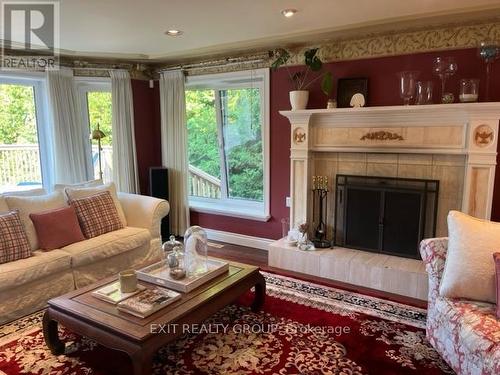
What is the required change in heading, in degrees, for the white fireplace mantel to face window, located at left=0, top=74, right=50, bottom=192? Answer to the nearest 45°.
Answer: approximately 45° to its right

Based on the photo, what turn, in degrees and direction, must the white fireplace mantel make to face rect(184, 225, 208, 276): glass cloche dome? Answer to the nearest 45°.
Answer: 0° — it already faces it

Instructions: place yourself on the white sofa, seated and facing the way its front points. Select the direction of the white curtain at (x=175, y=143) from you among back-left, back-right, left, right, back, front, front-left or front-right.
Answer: left

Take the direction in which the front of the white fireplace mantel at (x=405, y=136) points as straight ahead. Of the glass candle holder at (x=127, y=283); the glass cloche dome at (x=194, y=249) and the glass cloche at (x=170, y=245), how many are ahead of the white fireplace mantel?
3

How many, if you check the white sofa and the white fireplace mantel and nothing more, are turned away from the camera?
0

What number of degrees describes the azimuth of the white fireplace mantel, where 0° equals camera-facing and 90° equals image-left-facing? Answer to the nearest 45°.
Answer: approximately 45°

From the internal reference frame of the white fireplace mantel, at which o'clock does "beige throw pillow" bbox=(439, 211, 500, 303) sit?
The beige throw pillow is roughly at 10 o'clock from the white fireplace mantel.

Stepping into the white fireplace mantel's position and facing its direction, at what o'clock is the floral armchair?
The floral armchair is roughly at 10 o'clock from the white fireplace mantel.

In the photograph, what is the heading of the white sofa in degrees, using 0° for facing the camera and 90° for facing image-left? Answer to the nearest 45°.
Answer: approximately 315°

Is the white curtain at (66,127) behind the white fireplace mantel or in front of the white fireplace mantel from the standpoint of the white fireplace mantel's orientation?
in front

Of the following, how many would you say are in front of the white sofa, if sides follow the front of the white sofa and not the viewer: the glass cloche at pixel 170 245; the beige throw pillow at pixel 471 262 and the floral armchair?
3

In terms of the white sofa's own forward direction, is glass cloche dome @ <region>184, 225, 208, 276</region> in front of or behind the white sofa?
in front

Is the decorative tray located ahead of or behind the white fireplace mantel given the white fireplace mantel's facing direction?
ahead
